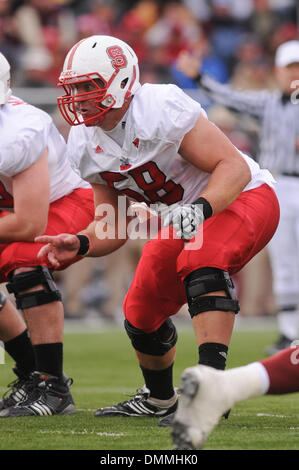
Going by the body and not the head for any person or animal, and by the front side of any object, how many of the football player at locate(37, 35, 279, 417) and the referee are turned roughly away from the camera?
0

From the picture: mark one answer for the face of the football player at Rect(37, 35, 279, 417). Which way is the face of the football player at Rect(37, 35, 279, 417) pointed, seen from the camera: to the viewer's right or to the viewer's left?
to the viewer's left

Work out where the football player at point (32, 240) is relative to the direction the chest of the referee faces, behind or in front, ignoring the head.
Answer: in front

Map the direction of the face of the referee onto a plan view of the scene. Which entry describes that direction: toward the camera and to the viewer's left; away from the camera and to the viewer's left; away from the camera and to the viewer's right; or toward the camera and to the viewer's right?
toward the camera and to the viewer's left

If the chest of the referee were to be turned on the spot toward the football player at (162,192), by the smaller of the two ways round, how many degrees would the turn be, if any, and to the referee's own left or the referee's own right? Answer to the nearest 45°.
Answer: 0° — they already face them

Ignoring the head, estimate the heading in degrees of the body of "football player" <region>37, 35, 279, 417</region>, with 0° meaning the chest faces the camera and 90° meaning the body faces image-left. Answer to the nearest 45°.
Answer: approximately 45°
